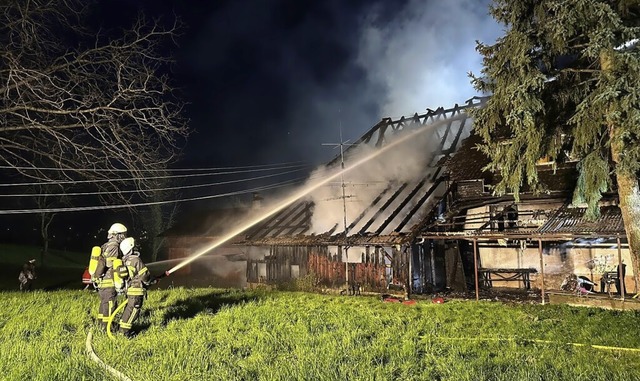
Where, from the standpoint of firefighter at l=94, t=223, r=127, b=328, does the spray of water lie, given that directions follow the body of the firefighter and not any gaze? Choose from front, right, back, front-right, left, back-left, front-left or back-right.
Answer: front-left

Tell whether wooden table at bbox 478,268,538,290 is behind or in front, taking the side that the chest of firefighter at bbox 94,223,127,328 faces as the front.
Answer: in front

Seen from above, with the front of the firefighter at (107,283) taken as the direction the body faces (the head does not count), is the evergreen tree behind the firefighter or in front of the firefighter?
in front

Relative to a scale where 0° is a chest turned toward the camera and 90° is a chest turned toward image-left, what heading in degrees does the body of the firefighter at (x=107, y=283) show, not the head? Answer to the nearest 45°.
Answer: approximately 270°
